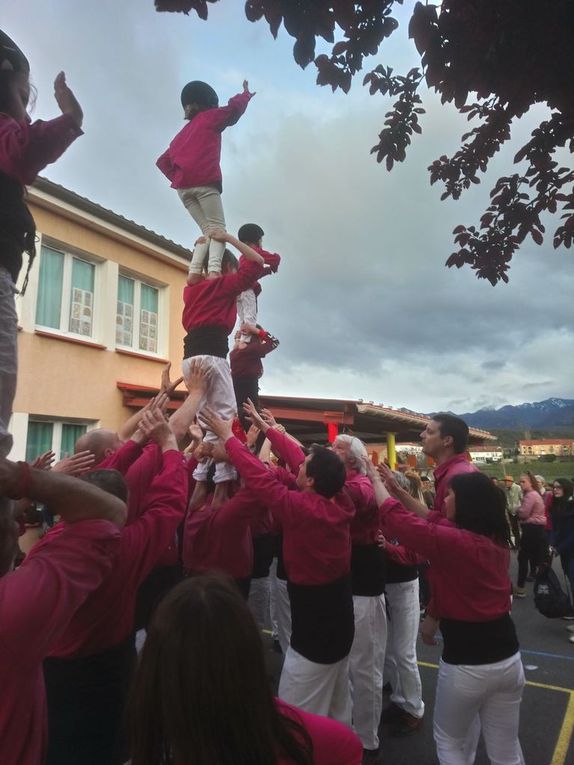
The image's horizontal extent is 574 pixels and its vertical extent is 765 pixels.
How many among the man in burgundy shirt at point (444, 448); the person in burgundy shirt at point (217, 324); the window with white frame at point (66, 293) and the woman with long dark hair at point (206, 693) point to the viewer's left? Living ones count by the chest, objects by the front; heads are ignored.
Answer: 1

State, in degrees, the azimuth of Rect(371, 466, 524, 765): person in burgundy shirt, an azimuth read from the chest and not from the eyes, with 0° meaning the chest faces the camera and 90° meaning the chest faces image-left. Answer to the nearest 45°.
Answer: approximately 135°

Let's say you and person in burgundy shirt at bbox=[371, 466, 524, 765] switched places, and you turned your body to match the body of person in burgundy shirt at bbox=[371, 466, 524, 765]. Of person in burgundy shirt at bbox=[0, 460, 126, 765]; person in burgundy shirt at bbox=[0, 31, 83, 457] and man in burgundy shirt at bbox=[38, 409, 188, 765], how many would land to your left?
3

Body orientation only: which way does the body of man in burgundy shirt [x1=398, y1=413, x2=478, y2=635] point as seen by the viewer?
to the viewer's left

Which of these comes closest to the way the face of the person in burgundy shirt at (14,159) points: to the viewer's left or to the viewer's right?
to the viewer's right

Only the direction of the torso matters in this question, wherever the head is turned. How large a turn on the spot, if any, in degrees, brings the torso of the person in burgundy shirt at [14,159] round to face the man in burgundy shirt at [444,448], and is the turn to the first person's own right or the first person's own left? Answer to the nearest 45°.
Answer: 0° — they already face them

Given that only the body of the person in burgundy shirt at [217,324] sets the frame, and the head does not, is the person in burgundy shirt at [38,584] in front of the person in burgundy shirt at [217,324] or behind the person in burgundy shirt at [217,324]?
behind

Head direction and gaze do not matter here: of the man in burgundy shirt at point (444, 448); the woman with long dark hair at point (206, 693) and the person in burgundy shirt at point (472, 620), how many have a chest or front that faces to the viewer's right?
0

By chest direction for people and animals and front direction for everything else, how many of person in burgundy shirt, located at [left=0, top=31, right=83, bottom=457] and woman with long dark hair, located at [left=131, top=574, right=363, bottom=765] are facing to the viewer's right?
1

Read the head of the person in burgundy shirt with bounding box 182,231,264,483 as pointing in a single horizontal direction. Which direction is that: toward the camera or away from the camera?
away from the camera

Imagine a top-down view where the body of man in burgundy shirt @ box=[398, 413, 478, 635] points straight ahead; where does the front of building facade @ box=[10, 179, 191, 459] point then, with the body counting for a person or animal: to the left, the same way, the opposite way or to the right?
the opposite way

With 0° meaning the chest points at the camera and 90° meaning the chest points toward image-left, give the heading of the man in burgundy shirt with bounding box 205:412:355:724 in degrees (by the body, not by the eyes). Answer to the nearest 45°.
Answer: approximately 135°

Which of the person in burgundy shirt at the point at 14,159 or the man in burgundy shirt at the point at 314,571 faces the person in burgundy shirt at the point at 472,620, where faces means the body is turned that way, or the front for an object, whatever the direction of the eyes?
the person in burgundy shirt at the point at 14,159

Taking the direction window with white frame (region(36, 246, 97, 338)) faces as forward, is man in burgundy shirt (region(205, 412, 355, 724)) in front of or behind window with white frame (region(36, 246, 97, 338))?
in front

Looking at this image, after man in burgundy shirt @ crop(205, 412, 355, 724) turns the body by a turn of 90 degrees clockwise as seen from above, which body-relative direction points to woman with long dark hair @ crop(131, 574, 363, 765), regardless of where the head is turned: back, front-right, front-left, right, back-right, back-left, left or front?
back-right

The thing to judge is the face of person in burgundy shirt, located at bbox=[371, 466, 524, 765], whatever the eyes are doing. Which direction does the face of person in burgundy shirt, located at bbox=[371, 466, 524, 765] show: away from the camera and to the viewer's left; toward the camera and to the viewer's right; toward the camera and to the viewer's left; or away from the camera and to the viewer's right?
away from the camera and to the viewer's left
